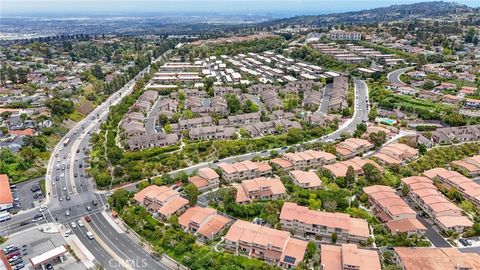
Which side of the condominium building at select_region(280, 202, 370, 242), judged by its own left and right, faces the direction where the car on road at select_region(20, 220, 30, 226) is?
right

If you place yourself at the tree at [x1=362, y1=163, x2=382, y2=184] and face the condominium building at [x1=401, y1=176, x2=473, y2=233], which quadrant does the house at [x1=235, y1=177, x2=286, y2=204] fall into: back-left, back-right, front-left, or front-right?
back-right

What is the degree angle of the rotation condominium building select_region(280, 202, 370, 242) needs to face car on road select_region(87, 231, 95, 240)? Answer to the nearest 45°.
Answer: approximately 90° to its right

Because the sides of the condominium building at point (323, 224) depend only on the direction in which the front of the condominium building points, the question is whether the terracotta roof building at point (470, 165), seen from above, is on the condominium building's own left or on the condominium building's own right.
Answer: on the condominium building's own left

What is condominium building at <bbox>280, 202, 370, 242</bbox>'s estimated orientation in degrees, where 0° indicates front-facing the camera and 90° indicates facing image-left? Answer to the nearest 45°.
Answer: approximately 0°

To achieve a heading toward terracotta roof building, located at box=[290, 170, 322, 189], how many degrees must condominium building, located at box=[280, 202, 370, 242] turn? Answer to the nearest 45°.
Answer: approximately 180°

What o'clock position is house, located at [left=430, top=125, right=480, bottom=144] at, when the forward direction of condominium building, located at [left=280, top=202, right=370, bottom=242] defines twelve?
The house is roughly at 7 o'clock from the condominium building.

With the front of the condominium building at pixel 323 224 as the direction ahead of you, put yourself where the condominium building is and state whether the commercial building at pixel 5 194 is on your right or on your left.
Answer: on your right

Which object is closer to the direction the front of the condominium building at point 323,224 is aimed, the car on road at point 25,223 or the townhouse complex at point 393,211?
the car on road

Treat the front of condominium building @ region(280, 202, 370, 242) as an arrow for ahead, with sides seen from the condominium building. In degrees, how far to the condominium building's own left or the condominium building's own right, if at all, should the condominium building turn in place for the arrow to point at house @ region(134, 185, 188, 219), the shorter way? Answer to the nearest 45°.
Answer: approximately 90° to the condominium building's own right

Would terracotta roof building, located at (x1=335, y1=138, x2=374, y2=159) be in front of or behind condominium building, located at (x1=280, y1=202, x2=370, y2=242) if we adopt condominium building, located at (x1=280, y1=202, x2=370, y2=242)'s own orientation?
behind

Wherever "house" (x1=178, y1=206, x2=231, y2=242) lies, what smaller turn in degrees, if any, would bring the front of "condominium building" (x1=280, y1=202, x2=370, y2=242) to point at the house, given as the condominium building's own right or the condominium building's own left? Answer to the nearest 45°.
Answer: approximately 90° to the condominium building's own right
